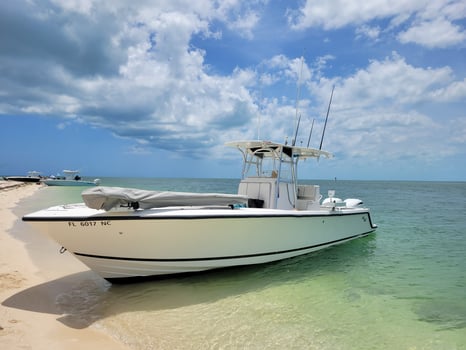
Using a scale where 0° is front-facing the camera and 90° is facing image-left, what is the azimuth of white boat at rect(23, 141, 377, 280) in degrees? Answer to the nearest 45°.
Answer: approximately 45°
